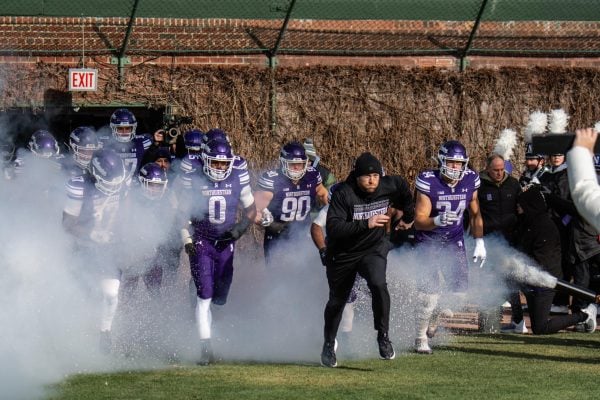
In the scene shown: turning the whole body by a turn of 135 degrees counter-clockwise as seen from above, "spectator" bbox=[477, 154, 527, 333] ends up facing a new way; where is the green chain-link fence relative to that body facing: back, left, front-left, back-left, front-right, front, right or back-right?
left

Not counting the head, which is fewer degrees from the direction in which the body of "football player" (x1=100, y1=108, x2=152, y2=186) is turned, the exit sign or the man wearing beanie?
the man wearing beanie

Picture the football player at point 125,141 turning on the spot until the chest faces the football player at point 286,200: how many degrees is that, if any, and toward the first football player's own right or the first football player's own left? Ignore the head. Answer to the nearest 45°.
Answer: approximately 45° to the first football player's own left

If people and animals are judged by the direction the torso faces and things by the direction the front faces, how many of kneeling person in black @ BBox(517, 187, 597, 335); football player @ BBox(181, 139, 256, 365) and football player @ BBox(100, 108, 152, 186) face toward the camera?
2

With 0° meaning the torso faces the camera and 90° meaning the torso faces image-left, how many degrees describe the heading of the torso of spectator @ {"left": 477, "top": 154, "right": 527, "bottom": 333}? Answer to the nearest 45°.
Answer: approximately 0°

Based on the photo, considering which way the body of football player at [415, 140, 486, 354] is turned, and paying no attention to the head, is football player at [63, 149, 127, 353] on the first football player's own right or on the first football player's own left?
on the first football player's own right

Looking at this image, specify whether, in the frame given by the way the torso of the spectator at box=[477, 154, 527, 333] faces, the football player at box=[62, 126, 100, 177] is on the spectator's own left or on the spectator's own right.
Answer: on the spectator's own right

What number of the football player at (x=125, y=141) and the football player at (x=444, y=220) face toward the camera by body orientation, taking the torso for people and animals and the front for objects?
2
